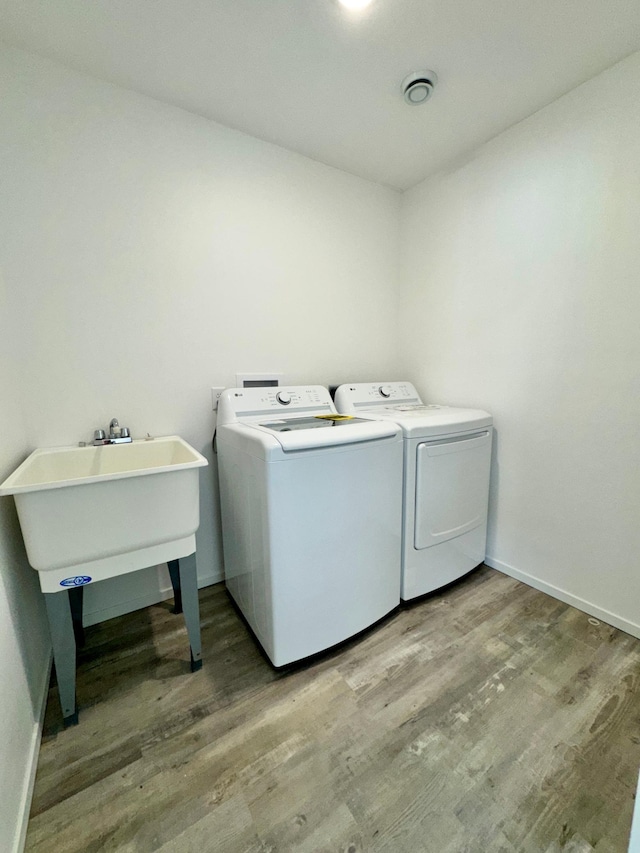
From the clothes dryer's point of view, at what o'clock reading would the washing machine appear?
The washing machine is roughly at 3 o'clock from the clothes dryer.

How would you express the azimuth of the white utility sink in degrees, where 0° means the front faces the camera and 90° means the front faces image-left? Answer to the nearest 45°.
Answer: approximately 0°

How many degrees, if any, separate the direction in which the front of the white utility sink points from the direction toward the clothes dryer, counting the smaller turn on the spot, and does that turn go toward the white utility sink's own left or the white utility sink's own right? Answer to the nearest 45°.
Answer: approximately 90° to the white utility sink's own left

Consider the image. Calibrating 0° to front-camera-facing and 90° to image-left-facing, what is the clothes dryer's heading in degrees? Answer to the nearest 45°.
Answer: approximately 315°

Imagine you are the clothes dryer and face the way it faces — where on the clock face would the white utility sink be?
The white utility sink is roughly at 3 o'clock from the clothes dryer.
